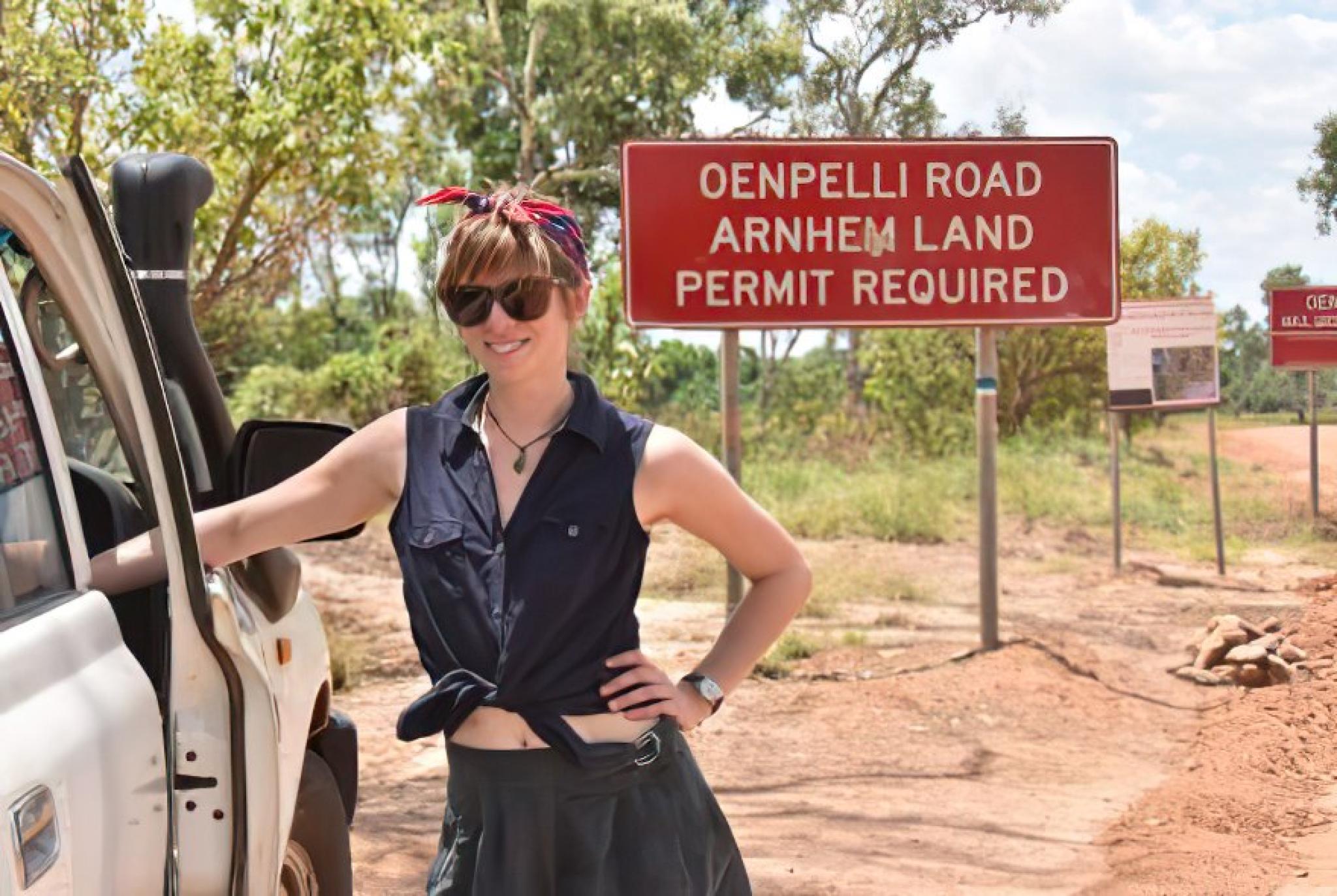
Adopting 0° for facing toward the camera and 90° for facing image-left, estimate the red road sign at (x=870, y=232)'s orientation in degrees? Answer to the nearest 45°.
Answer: approximately 0°

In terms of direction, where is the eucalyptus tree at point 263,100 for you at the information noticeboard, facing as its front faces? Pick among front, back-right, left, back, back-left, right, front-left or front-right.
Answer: right

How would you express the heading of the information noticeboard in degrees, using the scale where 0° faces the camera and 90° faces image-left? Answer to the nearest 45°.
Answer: approximately 0°

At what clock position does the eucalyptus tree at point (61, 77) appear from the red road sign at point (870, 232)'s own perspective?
The eucalyptus tree is roughly at 3 o'clock from the red road sign.

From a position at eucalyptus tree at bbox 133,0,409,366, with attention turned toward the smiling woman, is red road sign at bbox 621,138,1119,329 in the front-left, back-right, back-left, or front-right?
front-left

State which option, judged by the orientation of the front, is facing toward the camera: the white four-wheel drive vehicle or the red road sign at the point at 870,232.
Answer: the red road sign

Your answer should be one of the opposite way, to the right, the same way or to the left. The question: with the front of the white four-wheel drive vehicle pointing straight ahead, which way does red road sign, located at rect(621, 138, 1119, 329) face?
the opposite way

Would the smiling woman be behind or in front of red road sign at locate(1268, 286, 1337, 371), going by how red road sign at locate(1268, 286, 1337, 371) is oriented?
in front

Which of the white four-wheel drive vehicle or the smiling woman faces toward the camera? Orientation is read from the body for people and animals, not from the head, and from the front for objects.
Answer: the smiling woman

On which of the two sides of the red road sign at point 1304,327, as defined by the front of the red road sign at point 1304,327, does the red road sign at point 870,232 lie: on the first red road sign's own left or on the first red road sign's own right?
on the first red road sign's own right

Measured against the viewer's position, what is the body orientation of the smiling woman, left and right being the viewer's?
facing the viewer

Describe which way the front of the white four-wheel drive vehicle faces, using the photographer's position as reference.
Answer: facing away from the viewer and to the right of the viewer

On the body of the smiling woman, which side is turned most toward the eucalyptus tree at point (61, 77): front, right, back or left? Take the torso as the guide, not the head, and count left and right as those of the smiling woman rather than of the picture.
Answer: back

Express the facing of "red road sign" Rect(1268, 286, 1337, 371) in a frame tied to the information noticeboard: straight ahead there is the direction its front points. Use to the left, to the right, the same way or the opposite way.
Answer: the same way

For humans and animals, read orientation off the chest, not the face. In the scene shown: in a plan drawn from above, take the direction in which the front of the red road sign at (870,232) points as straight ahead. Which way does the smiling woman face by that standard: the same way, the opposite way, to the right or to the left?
the same way
